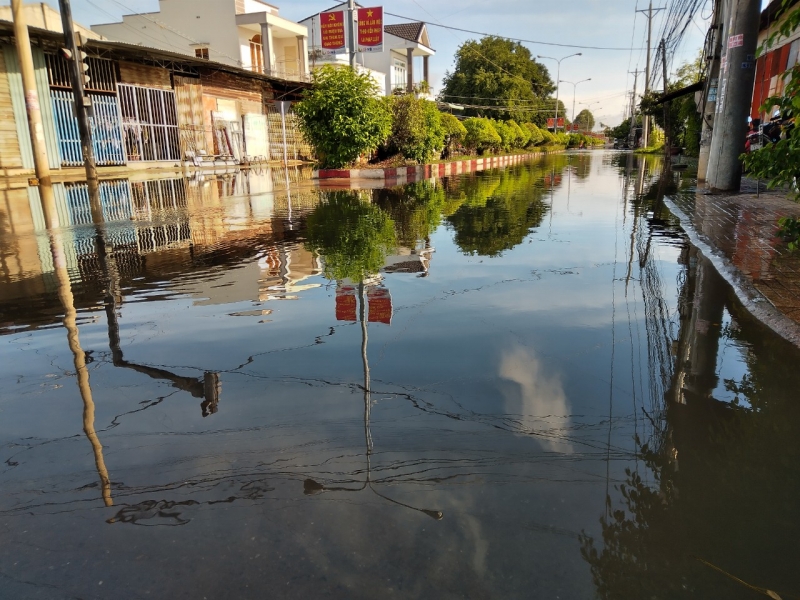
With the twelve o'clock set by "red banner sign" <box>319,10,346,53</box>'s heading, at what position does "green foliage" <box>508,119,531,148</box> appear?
The green foliage is roughly at 7 o'clock from the red banner sign.

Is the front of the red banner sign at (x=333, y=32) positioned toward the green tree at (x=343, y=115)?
yes

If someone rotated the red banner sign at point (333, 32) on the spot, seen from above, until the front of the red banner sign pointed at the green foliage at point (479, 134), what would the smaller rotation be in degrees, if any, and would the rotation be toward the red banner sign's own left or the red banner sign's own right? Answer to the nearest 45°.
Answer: approximately 135° to the red banner sign's own left

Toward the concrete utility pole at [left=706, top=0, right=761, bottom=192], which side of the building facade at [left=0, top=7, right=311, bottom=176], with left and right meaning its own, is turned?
front

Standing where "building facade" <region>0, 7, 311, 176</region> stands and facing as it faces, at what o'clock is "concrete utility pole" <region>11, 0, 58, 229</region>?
The concrete utility pole is roughly at 2 o'clock from the building facade.

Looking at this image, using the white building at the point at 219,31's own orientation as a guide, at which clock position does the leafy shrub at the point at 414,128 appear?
The leafy shrub is roughly at 1 o'clock from the white building.

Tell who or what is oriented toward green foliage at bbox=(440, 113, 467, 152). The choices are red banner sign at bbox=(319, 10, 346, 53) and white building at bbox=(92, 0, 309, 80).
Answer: the white building

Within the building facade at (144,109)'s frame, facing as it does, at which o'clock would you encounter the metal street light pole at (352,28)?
The metal street light pole is roughly at 12 o'clock from the building facade.

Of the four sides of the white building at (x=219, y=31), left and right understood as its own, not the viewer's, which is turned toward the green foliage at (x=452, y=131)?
front

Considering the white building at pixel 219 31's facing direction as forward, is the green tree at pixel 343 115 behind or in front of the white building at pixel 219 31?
in front

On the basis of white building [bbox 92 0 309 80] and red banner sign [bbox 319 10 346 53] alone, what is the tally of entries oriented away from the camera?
0
